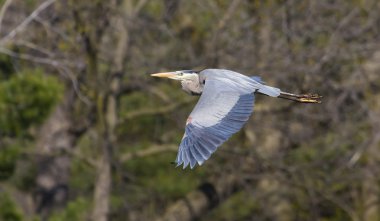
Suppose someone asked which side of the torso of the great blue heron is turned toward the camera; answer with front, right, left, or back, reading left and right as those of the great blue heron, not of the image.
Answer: left
